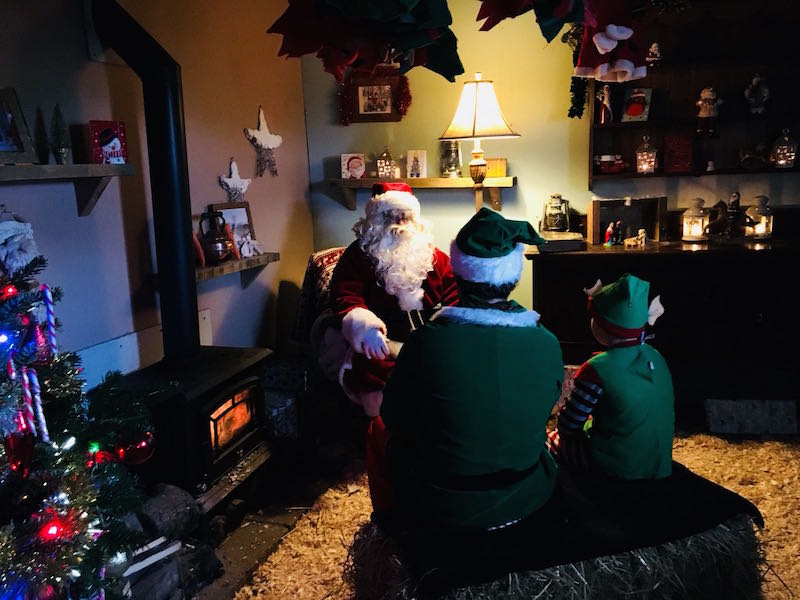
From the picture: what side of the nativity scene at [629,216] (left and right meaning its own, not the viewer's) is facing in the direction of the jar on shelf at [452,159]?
right

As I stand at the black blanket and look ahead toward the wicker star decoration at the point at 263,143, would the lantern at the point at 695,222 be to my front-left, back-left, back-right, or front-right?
front-right

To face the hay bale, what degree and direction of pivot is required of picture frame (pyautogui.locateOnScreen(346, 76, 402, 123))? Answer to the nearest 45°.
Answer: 0° — it already faces it

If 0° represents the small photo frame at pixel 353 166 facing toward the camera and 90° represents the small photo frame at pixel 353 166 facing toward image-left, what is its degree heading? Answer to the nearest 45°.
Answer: approximately 0°

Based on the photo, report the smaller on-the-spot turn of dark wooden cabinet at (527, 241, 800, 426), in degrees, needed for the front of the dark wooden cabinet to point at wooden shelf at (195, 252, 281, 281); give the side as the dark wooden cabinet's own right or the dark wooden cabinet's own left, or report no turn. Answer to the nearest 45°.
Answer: approximately 45° to the dark wooden cabinet's own right

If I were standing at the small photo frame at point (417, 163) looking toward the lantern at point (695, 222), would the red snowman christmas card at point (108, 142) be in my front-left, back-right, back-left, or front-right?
back-right

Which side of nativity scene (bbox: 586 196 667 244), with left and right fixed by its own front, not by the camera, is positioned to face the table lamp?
right

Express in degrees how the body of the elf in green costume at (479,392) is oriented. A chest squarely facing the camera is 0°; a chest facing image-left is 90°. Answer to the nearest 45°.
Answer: approximately 180°

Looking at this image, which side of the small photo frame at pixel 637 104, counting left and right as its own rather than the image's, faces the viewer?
front

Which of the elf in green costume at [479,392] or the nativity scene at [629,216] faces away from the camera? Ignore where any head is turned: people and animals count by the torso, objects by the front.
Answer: the elf in green costume

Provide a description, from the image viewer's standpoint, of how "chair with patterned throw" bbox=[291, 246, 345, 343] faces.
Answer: facing the viewer and to the right of the viewer

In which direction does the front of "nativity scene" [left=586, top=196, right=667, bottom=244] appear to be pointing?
toward the camera

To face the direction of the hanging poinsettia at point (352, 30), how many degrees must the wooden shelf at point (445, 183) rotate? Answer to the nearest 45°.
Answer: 0° — it already faces it

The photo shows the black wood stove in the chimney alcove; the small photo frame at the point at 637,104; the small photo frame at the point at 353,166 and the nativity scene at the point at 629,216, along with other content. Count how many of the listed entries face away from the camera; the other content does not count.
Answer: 0

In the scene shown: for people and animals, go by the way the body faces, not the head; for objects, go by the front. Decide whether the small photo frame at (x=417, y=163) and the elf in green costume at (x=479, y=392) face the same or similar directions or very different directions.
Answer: very different directions
